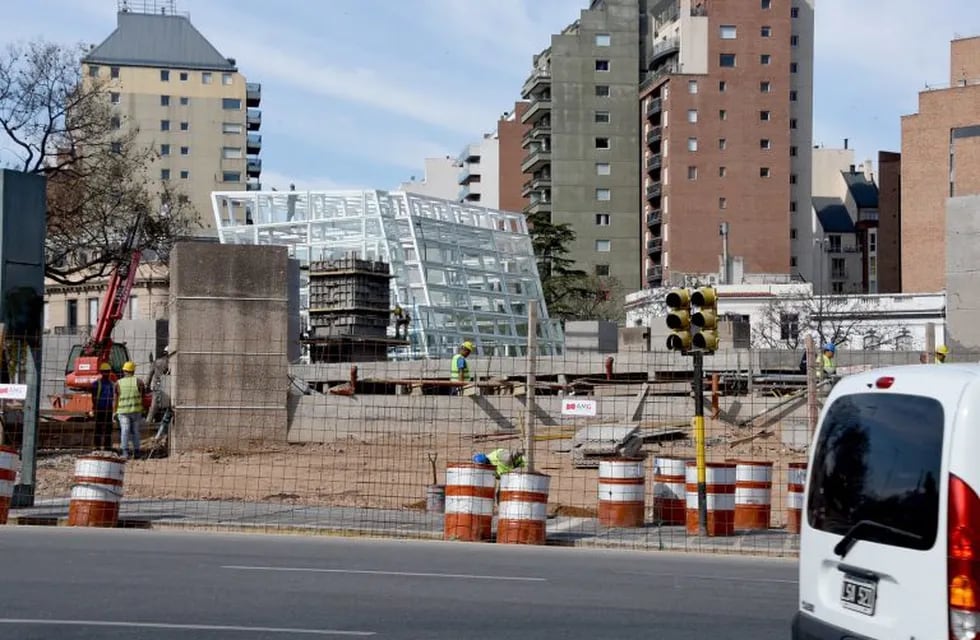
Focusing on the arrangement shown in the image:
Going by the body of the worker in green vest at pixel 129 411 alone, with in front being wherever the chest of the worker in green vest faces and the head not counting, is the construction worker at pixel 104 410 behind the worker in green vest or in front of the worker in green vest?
in front

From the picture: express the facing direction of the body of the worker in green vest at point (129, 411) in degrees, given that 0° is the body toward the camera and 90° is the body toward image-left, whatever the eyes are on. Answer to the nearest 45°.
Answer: approximately 180°

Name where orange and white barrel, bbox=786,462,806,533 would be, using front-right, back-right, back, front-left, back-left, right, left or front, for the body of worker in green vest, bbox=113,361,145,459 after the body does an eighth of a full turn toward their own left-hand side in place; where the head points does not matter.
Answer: back

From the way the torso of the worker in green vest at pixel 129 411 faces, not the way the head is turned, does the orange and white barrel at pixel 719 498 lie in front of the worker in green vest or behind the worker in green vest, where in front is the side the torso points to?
behind

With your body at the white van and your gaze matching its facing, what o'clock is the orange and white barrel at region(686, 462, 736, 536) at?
The orange and white barrel is roughly at 10 o'clock from the white van.

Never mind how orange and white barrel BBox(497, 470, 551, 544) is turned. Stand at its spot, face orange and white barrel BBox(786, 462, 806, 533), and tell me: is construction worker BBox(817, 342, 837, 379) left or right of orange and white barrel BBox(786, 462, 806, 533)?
left

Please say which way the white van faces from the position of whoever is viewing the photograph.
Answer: facing away from the viewer and to the right of the viewer

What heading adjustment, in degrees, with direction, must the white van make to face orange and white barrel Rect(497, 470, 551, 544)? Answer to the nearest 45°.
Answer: approximately 90° to its left

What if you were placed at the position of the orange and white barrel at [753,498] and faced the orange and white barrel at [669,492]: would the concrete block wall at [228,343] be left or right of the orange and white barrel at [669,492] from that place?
right

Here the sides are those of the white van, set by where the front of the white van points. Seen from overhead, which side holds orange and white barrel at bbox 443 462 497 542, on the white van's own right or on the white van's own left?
on the white van's own left
